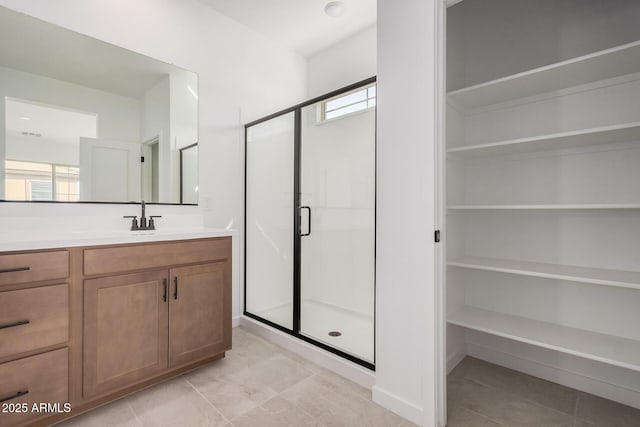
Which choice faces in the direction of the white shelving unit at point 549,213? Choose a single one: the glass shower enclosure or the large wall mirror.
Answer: the large wall mirror

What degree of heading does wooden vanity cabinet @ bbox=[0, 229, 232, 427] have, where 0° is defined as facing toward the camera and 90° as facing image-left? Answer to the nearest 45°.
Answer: approximately 315°

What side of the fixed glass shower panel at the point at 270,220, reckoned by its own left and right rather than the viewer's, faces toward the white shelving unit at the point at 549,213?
left

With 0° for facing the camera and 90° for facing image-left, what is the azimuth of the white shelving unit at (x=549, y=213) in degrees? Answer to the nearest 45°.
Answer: approximately 45°

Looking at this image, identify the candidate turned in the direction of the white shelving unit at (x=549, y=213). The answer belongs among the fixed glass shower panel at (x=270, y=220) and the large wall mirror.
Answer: the large wall mirror

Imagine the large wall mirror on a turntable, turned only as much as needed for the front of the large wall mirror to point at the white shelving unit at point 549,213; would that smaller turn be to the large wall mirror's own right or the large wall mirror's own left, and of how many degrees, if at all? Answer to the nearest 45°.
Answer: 0° — it already faces it

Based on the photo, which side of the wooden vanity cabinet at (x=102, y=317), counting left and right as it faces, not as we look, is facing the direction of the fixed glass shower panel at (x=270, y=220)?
left
